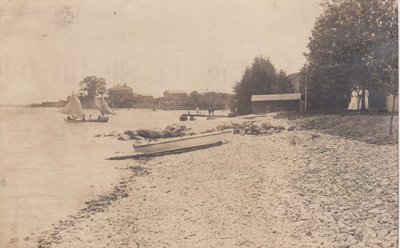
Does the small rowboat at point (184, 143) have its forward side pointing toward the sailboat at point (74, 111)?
no
